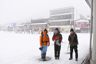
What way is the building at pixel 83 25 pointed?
toward the camera

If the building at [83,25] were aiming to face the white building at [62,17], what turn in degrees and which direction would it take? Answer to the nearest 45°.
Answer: approximately 135° to its right

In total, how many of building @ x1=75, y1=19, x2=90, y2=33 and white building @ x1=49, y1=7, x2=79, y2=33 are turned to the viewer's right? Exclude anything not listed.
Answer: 0

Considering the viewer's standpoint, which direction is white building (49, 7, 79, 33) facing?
facing the viewer and to the left of the viewer

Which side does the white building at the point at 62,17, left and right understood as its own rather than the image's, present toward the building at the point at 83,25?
left
